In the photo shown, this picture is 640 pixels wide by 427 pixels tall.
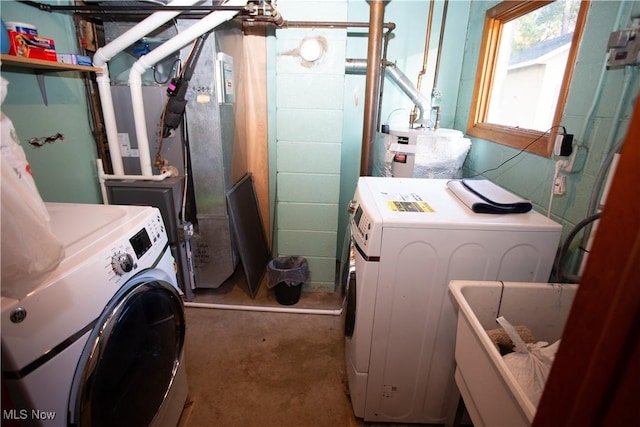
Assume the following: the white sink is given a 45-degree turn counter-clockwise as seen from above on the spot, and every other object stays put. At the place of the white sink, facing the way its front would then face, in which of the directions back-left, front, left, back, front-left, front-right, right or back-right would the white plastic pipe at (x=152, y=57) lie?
right

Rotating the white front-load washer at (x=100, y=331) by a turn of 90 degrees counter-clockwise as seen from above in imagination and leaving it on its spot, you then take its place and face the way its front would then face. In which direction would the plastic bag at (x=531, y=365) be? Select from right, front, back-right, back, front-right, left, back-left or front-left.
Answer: right

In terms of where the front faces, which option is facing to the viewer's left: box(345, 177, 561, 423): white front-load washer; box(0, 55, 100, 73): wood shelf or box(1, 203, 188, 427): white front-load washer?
box(345, 177, 561, 423): white front-load washer

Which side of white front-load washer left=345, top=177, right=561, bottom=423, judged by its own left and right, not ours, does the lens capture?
left

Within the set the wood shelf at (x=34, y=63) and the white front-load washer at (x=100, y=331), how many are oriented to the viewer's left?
0

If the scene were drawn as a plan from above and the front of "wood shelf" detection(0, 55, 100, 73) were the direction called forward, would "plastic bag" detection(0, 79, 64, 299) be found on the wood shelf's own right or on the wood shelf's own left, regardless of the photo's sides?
on the wood shelf's own right

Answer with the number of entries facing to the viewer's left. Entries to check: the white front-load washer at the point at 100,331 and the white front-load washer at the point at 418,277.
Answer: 1

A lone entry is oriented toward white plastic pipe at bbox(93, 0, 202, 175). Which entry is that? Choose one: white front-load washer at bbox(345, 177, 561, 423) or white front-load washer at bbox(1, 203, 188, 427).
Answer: white front-load washer at bbox(345, 177, 561, 423)

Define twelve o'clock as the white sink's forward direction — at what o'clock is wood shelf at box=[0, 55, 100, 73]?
The wood shelf is roughly at 1 o'clock from the white sink.

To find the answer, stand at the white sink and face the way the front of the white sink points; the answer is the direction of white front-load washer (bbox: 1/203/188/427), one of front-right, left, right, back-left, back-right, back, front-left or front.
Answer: front

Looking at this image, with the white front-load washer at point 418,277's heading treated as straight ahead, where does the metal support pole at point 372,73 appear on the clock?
The metal support pole is roughly at 2 o'clock from the white front-load washer.

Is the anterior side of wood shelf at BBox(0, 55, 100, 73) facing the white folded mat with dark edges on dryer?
yes

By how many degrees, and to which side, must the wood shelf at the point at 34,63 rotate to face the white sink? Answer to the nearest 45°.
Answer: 0° — it already faces it

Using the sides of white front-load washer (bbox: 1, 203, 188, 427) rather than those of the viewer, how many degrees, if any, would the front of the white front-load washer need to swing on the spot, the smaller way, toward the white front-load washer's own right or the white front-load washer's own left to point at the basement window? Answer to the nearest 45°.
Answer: approximately 45° to the white front-load washer's own left

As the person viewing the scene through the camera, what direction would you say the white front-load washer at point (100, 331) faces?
facing the viewer and to the right of the viewer
